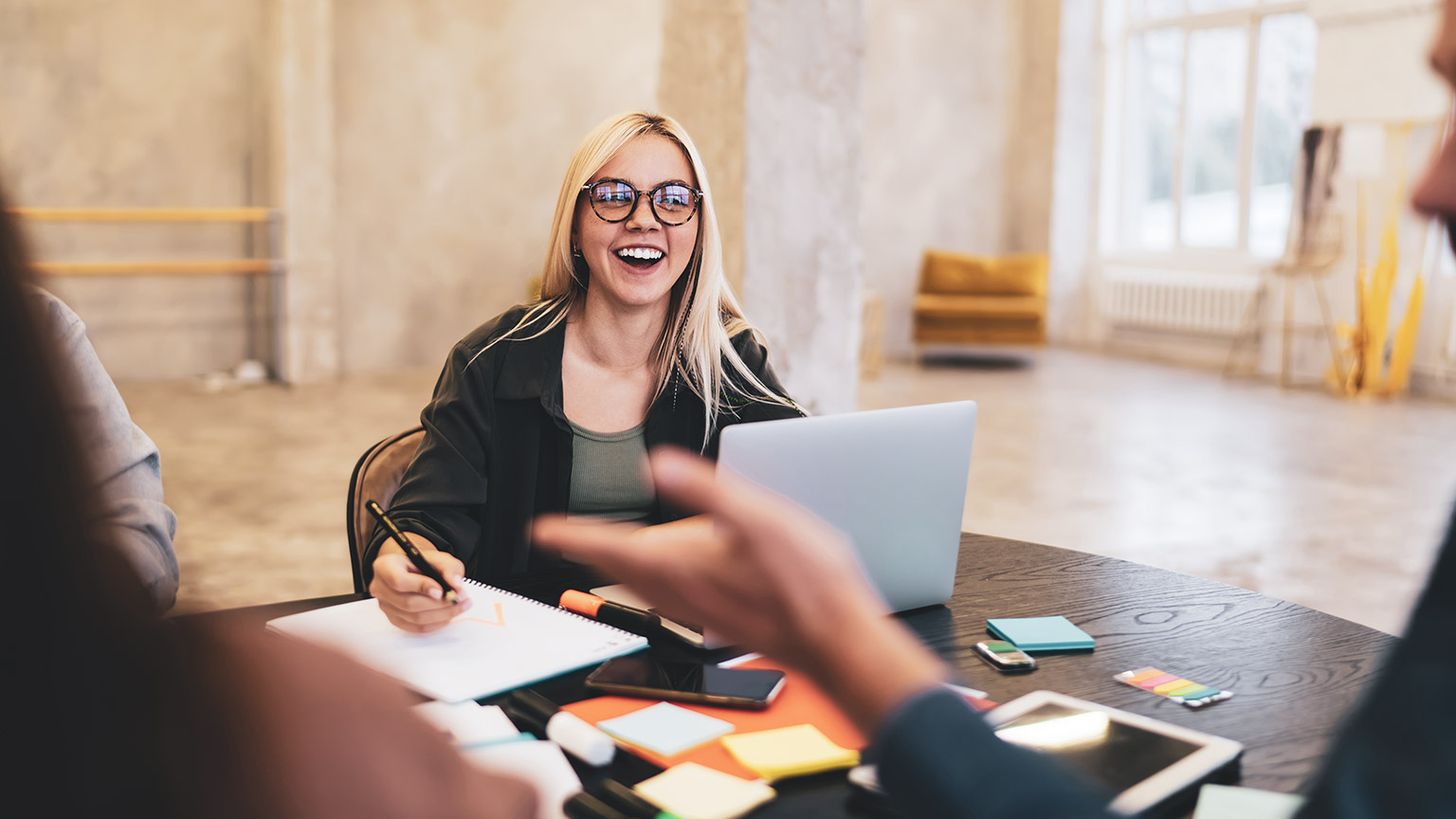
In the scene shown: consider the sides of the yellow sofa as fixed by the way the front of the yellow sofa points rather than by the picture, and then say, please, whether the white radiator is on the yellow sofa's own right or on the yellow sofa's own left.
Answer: on the yellow sofa's own left

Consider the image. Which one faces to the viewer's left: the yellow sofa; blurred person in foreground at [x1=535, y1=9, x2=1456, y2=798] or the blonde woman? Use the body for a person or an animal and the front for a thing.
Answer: the blurred person in foreground

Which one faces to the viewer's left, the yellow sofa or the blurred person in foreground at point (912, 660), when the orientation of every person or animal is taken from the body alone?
the blurred person in foreground

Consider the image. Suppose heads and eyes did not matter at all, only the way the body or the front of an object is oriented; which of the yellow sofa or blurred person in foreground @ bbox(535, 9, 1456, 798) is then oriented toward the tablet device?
the yellow sofa

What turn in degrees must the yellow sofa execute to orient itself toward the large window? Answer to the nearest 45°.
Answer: approximately 90° to its left

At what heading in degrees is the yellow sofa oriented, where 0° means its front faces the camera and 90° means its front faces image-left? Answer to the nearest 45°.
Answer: approximately 0°

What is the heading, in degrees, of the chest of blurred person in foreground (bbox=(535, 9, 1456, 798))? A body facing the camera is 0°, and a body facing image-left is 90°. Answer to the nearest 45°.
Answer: approximately 90°
